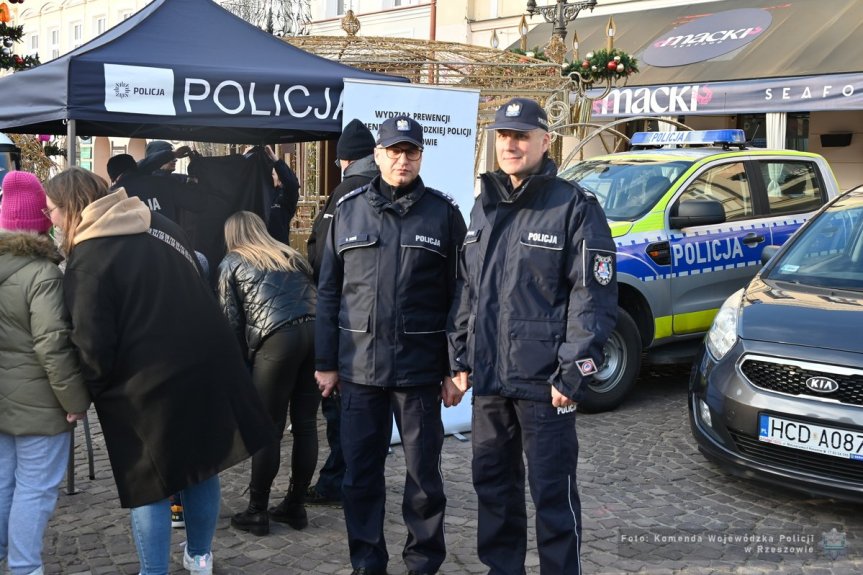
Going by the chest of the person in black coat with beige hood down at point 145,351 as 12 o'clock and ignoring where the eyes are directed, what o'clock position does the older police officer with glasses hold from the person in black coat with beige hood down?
The older police officer with glasses is roughly at 4 o'clock from the person in black coat with beige hood down.

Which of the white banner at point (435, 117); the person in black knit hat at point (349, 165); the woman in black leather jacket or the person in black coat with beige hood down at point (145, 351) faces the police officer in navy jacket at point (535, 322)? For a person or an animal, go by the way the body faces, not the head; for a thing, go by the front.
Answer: the white banner

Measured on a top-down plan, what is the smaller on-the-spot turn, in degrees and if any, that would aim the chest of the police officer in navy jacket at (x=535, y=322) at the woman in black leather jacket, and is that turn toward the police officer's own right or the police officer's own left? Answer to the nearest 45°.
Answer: approximately 90° to the police officer's own right

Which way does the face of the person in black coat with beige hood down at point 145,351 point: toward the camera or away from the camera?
away from the camera

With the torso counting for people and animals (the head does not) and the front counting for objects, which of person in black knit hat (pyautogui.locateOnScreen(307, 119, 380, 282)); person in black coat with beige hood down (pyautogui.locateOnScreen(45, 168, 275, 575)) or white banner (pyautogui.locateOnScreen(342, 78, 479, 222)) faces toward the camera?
the white banner

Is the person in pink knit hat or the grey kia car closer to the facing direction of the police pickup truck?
the person in pink knit hat

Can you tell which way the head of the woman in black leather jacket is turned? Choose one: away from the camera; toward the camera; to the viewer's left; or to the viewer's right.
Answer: away from the camera

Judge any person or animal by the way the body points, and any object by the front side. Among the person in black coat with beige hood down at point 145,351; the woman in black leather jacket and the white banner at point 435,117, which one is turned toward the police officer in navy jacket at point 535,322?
the white banner

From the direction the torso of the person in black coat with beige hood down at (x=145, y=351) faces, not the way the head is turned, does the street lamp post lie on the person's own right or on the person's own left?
on the person's own right

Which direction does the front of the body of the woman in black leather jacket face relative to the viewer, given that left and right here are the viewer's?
facing away from the viewer and to the left of the viewer

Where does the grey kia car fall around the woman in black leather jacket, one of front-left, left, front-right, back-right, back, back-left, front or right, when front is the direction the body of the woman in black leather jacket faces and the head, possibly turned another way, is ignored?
back-right

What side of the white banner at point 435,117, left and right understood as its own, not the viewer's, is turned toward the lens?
front

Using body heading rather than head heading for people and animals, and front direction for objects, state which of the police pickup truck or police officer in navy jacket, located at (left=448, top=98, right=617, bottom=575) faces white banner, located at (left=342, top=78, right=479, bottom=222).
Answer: the police pickup truck

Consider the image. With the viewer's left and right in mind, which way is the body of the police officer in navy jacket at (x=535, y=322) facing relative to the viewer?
facing the viewer and to the left of the viewer

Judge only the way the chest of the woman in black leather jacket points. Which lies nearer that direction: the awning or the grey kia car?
the awning

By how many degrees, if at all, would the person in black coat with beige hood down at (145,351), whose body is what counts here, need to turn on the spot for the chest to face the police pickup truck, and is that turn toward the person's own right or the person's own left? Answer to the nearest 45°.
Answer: approximately 90° to the person's own right

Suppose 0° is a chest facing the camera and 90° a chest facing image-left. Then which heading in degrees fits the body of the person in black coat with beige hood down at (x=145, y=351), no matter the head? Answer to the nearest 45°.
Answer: approximately 135°
